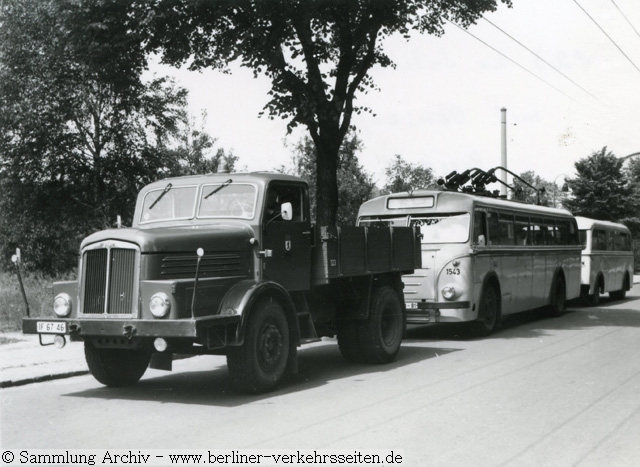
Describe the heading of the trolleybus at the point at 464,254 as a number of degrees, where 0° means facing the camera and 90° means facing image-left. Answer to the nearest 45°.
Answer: approximately 45°

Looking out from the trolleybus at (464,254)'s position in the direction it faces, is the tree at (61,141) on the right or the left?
on its right

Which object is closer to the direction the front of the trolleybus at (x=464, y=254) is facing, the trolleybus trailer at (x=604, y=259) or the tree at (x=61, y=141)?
the tree

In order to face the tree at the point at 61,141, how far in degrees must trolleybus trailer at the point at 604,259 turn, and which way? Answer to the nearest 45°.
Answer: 0° — it already faces it

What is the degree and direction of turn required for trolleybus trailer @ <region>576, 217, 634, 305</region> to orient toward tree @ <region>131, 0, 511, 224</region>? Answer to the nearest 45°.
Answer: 0° — it already faces it

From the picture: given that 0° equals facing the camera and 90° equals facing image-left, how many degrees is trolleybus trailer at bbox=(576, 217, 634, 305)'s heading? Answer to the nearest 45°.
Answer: approximately 45°
